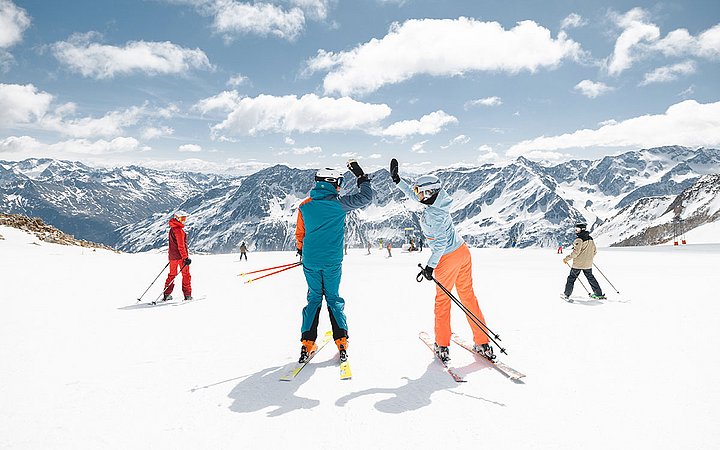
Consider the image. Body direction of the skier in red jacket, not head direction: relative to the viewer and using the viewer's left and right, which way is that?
facing to the right of the viewer

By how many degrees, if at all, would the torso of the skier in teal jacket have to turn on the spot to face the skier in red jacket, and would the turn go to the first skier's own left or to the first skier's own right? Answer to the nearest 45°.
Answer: approximately 45° to the first skier's own left

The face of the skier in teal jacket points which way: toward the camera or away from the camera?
away from the camera

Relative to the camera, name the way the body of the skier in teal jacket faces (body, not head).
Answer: away from the camera

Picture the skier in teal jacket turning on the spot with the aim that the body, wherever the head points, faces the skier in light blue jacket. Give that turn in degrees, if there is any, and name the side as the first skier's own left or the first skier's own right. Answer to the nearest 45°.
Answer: approximately 90° to the first skier's own right

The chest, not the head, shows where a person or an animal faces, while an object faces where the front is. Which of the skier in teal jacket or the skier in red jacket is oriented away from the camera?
the skier in teal jacket

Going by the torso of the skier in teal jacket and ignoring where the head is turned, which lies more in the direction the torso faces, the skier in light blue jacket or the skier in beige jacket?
the skier in beige jacket
